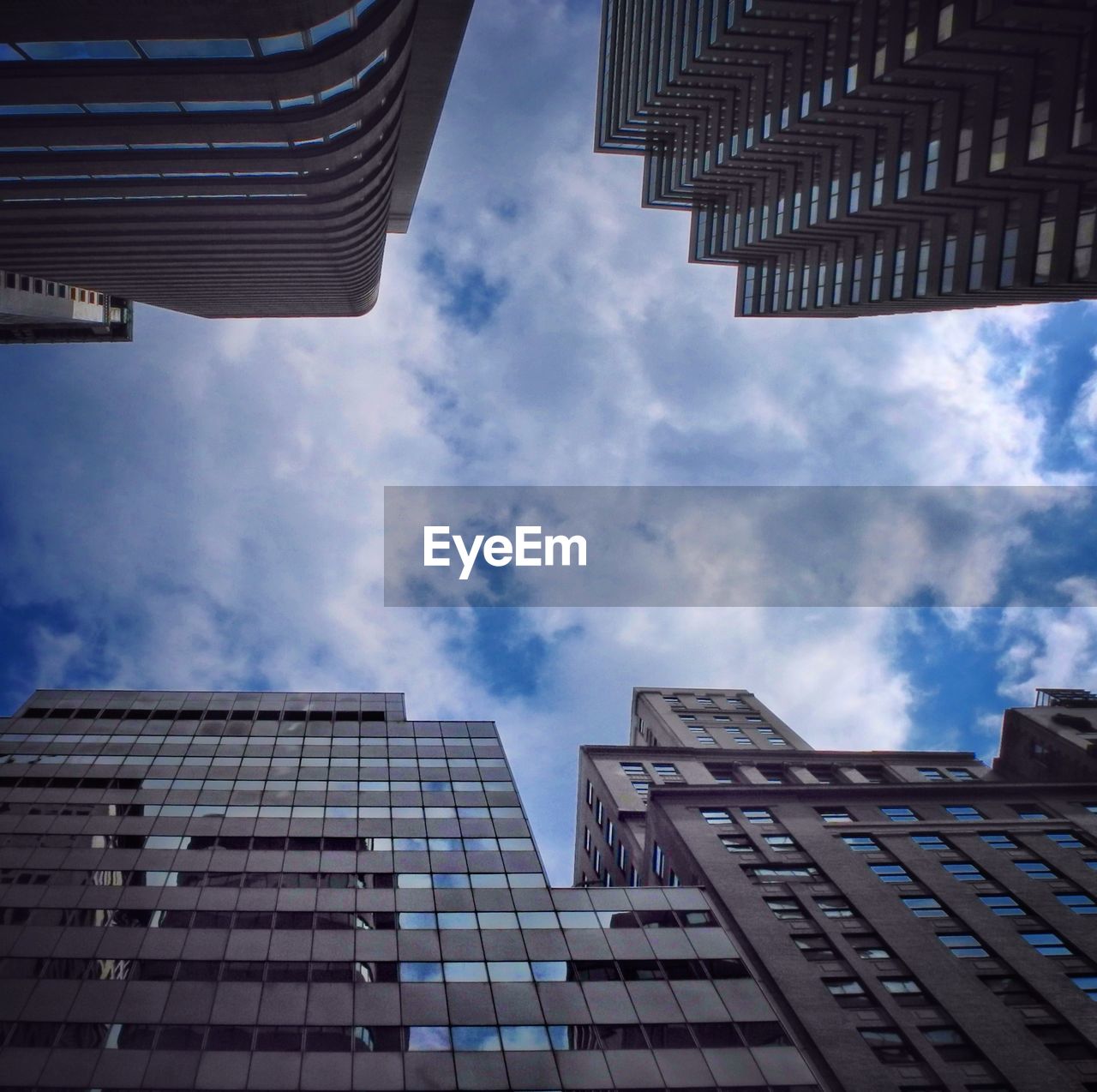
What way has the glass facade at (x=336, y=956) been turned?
toward the camera
